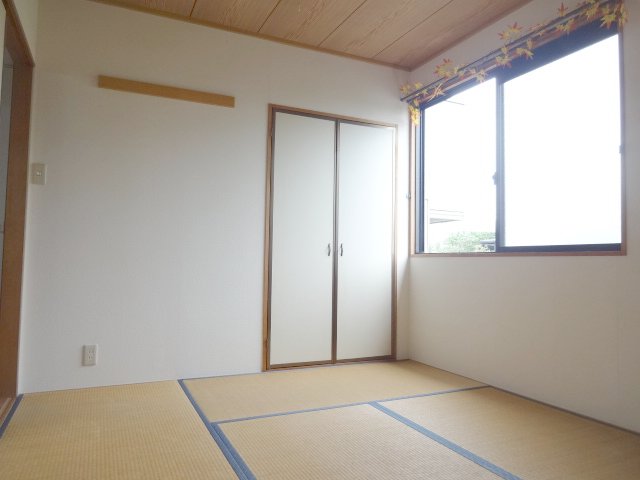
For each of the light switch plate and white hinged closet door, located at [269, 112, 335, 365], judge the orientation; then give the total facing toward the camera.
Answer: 2

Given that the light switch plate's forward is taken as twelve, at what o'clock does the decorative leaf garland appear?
The decorative leaf garland is roughly at 10 o'clock from the light switch plate.

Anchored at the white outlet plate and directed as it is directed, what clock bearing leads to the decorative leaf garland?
The decorative leaf garland is roughly at 10 o'clock from the white outlet plate.

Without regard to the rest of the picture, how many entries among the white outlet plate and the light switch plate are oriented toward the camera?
2

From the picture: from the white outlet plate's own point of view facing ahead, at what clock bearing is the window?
The window is roughly at 10 o'clock from the white outlet plate.

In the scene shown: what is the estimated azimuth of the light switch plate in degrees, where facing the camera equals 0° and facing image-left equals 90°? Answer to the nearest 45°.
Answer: approximately 0°

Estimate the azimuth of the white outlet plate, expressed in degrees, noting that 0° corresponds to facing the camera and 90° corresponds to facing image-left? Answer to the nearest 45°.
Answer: approximately 0°

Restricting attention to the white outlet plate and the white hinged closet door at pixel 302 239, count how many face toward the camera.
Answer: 2
